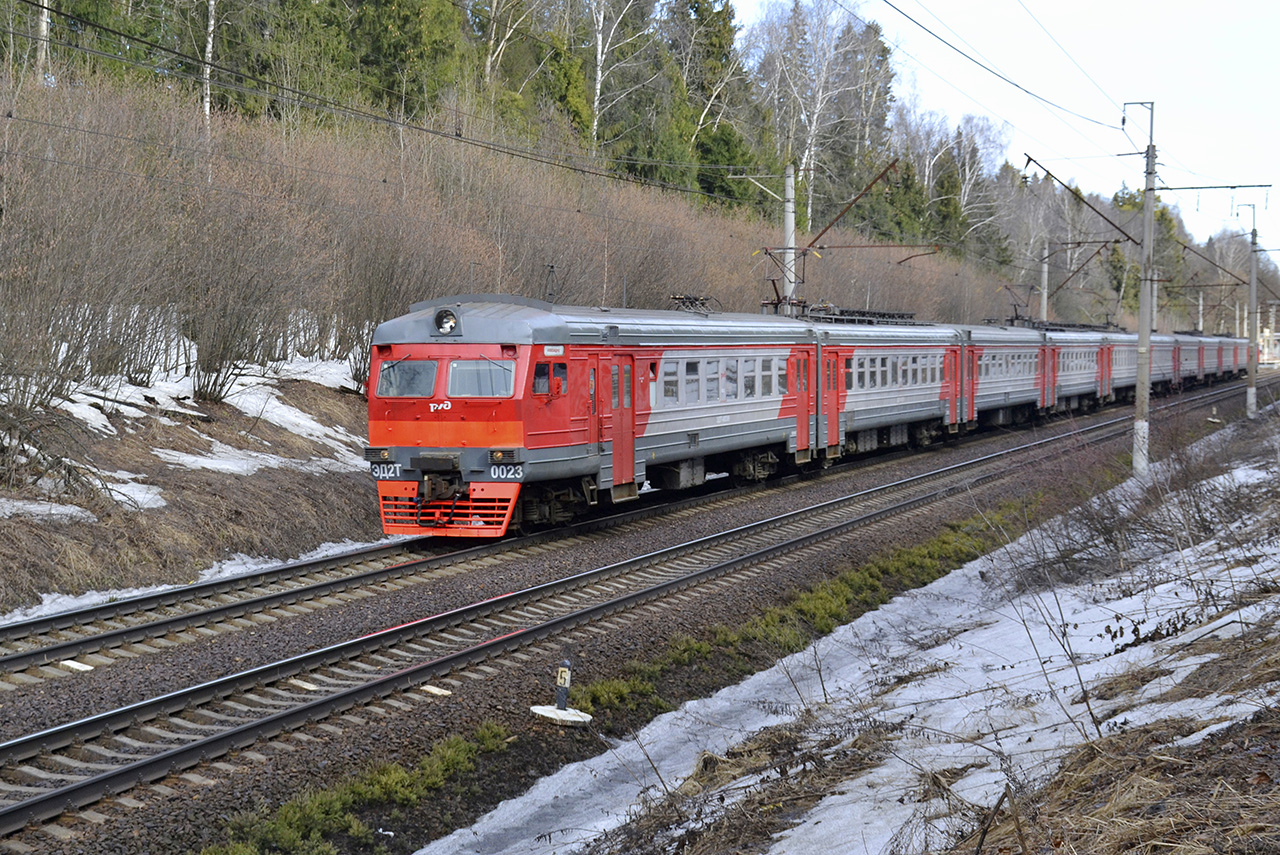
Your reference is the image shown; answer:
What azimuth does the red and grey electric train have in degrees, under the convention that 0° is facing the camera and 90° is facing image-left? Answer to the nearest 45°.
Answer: approximately 45°

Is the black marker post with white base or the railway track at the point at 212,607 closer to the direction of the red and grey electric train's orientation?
the railway track

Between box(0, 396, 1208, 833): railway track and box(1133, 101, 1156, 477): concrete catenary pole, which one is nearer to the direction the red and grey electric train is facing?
the railway track

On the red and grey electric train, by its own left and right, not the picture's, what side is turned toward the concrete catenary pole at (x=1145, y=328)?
back

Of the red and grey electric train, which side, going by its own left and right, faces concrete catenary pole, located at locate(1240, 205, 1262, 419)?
back

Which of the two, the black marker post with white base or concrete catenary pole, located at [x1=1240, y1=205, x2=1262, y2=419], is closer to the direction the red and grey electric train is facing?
the black marker post with white base

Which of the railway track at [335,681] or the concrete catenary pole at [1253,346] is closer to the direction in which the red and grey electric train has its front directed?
the railway track

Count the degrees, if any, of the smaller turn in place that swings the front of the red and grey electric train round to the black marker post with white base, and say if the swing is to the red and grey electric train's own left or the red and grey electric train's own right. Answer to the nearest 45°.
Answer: approximately 45° to the red and grey electric train's own left
